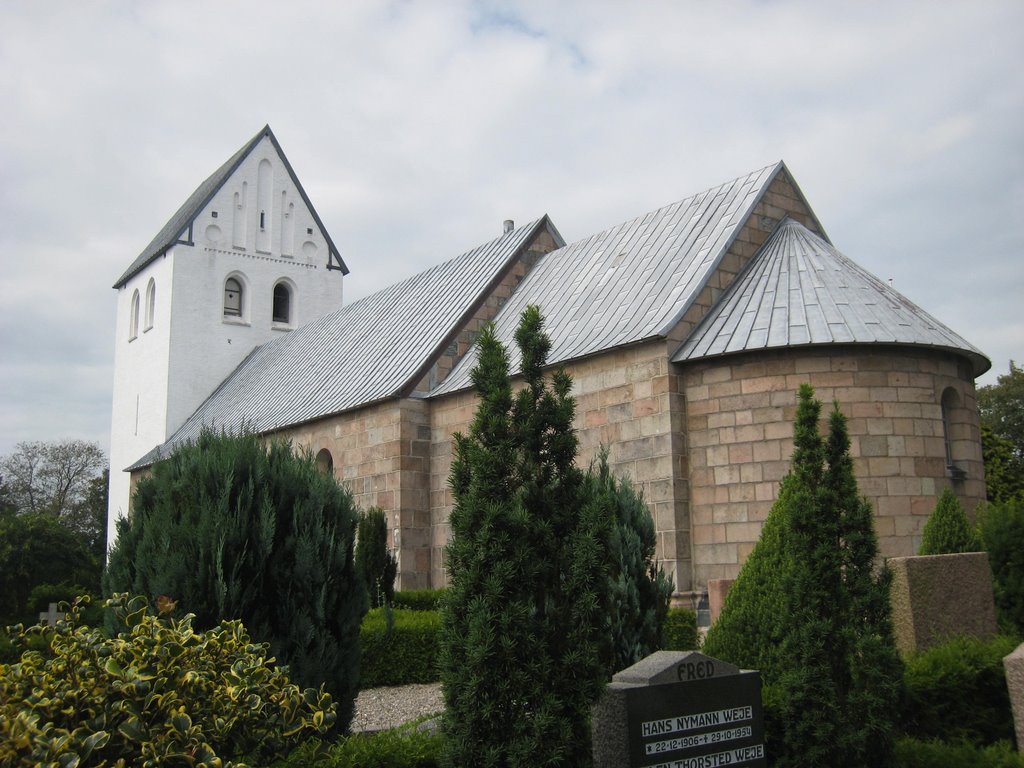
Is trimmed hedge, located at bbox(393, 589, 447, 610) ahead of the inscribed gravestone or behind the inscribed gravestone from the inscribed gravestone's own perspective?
behind

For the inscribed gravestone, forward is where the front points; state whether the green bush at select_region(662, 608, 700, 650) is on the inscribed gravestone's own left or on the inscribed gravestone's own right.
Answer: on the inscribed gravestone's own left

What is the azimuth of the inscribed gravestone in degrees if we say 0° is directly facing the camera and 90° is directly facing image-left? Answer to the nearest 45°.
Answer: approximately 315°

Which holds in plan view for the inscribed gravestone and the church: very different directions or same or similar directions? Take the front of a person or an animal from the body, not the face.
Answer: very different directions

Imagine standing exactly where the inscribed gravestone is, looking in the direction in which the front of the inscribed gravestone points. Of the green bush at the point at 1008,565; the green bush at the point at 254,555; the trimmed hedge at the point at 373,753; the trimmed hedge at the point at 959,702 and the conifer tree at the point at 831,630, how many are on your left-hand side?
3

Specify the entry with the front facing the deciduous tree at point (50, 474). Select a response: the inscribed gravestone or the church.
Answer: the church

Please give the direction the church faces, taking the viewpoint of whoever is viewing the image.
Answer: facing away from the viewer and to the left of the viewer

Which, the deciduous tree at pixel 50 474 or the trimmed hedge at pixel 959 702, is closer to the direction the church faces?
the deciduous tree

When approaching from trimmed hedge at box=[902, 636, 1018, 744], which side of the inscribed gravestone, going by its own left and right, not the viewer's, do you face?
left

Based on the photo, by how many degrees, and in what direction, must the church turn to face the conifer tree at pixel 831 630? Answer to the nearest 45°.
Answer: approximately 135° to its left

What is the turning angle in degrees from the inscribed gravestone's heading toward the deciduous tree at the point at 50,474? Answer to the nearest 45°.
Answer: approximately 180°

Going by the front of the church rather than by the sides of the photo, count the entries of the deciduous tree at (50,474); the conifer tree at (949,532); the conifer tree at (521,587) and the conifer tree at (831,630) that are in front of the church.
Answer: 1

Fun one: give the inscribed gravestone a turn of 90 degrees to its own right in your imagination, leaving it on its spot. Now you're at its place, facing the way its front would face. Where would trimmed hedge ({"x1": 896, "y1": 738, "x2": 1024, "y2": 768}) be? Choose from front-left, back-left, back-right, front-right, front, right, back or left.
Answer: back

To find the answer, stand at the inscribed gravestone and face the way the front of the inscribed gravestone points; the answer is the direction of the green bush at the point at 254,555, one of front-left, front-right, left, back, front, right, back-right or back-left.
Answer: back-right
